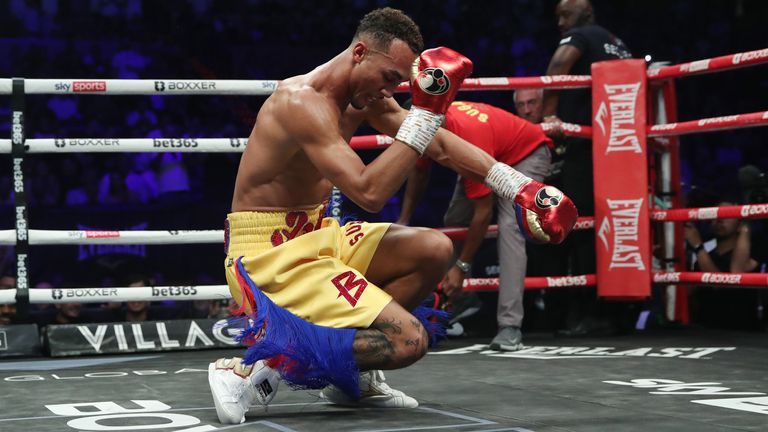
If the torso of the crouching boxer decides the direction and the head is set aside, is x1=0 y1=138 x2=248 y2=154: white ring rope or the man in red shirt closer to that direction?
the man in red shirt

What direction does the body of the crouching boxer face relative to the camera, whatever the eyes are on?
to the viewer's right

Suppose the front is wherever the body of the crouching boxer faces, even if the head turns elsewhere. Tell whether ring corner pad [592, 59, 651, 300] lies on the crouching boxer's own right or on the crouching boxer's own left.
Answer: on the crouching boxer's own left

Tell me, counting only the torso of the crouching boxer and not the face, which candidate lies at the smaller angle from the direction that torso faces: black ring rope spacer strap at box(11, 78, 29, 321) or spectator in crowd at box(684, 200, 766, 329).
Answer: the spectator in crowd

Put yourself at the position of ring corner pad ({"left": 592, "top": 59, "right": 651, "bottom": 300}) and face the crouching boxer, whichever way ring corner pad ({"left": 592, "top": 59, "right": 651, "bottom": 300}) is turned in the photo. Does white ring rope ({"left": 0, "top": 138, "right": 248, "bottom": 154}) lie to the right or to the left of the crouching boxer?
right

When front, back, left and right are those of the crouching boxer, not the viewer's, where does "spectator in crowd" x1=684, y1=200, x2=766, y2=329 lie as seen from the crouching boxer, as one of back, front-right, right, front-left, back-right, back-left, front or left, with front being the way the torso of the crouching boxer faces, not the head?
front-left

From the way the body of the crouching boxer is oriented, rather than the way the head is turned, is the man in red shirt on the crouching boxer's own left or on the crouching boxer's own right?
on the crouching boxer's own left

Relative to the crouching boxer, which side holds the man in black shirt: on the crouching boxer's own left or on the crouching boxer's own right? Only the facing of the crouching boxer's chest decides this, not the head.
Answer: on the crouching boxer's own left
